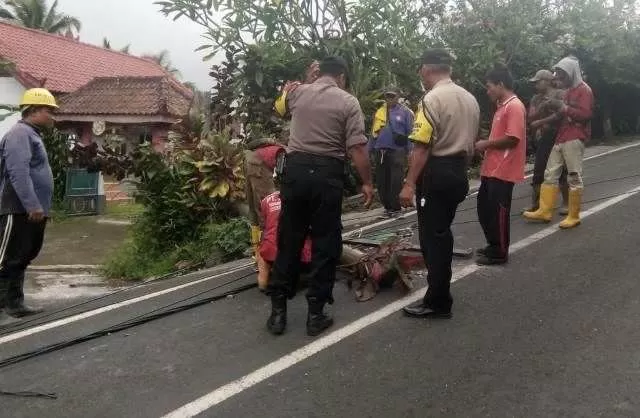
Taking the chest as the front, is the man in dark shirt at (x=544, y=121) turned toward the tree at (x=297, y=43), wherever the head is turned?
no

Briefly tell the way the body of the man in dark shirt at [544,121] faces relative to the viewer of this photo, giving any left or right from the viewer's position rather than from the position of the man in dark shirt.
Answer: facing the viewer and to the left of the viewer

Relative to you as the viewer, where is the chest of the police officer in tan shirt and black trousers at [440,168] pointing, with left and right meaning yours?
facing away from the viewer and to the left of the viewer

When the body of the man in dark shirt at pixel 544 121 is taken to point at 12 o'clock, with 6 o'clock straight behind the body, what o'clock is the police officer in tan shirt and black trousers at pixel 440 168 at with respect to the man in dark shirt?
The police officer in tan shirt and black trousers is roughly at 11 o'clock from the man in dark shirt.

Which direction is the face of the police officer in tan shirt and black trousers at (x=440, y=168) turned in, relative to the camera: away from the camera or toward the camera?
away from the camera

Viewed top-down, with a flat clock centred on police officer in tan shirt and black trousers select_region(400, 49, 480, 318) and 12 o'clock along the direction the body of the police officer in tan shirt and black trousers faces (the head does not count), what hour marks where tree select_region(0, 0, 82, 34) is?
The tree is roughly at 12 o'clock from the police officer in tan shirt and black trousers.

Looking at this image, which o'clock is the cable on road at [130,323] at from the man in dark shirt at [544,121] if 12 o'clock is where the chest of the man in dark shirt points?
The cable on road is roughly at 12 o'clock from the man in dark shirt.

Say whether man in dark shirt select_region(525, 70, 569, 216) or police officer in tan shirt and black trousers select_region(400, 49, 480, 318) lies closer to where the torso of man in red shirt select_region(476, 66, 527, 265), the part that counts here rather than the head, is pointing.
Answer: the police officer in tan shirt and black trousers

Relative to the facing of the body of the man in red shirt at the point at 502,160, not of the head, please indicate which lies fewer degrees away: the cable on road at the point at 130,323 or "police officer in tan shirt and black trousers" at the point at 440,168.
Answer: the cable on road

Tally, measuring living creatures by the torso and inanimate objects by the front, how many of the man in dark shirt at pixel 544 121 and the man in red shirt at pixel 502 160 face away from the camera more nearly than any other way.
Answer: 0

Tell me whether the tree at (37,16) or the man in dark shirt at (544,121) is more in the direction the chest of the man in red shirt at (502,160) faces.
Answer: the tree

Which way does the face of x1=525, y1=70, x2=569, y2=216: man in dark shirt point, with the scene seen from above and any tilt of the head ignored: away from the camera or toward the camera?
toward the camera

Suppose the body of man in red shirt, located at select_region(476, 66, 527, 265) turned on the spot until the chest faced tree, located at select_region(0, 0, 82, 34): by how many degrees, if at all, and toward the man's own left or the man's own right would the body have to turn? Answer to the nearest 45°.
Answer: approximately 45° to the man's own right

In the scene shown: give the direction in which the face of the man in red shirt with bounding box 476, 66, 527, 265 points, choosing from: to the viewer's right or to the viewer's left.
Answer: to the viewer's left

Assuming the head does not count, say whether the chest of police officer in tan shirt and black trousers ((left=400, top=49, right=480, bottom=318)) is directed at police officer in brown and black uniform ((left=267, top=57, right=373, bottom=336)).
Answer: no

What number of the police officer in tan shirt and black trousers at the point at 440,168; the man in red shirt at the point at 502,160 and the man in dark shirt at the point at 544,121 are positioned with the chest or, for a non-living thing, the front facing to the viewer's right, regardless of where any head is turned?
0

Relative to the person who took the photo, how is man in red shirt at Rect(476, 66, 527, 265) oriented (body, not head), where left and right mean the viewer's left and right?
facing to the left of the viewer

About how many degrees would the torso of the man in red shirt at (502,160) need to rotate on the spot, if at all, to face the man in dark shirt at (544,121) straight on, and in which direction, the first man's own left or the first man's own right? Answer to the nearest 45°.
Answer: approximately 90° to the first man's own right

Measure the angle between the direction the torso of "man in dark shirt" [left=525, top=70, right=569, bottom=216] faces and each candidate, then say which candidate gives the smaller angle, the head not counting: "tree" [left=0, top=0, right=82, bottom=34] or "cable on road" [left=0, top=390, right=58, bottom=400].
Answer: the cable on road

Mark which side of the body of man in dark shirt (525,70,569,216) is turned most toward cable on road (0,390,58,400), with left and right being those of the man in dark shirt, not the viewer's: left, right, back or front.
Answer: front
